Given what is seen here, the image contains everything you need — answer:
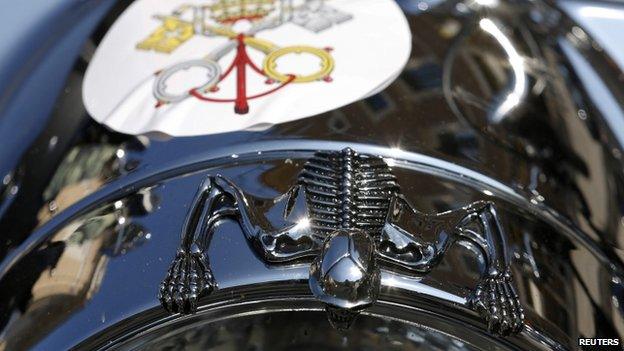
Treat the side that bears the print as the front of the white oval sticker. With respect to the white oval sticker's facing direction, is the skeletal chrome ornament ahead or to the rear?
ahead

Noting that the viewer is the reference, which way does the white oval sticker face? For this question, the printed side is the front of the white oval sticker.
facing the viewer

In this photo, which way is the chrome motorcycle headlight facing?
toward the camera
